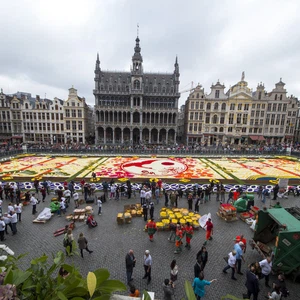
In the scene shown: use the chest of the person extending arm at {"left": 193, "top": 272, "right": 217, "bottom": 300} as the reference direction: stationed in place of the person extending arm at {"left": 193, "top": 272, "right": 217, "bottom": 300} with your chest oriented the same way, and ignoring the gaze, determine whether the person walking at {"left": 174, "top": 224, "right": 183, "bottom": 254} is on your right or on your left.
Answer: on your left

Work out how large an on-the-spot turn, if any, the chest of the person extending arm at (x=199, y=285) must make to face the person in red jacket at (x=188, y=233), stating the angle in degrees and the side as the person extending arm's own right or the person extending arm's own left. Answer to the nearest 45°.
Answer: approximately 45° to the person extending arm's own left

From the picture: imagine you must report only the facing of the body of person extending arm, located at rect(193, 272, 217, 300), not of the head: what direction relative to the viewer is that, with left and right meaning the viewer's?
facing away from the viewer and to the right of the viewer

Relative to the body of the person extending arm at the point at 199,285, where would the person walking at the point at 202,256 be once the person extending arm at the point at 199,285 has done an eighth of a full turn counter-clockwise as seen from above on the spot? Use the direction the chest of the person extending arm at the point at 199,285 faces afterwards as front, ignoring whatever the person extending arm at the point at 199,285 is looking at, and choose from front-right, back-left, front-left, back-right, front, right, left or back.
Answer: front

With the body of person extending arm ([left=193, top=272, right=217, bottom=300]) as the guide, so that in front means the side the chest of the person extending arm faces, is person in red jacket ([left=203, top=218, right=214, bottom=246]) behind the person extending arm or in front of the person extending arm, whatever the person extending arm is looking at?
in front
